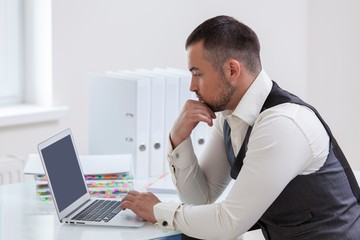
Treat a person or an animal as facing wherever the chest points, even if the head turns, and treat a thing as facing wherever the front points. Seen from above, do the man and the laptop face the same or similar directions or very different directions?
very different directions

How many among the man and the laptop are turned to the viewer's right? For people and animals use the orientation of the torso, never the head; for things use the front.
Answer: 1

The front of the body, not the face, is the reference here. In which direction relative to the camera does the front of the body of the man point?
to the viewer's left

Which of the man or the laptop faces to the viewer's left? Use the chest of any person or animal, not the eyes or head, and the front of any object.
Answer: the man

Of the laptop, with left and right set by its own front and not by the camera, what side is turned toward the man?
front

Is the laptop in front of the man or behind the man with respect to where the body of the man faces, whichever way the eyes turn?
in front

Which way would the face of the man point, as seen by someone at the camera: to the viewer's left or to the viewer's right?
to the viewer's left

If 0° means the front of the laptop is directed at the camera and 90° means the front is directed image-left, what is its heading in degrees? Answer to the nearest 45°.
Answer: approximately 270°
